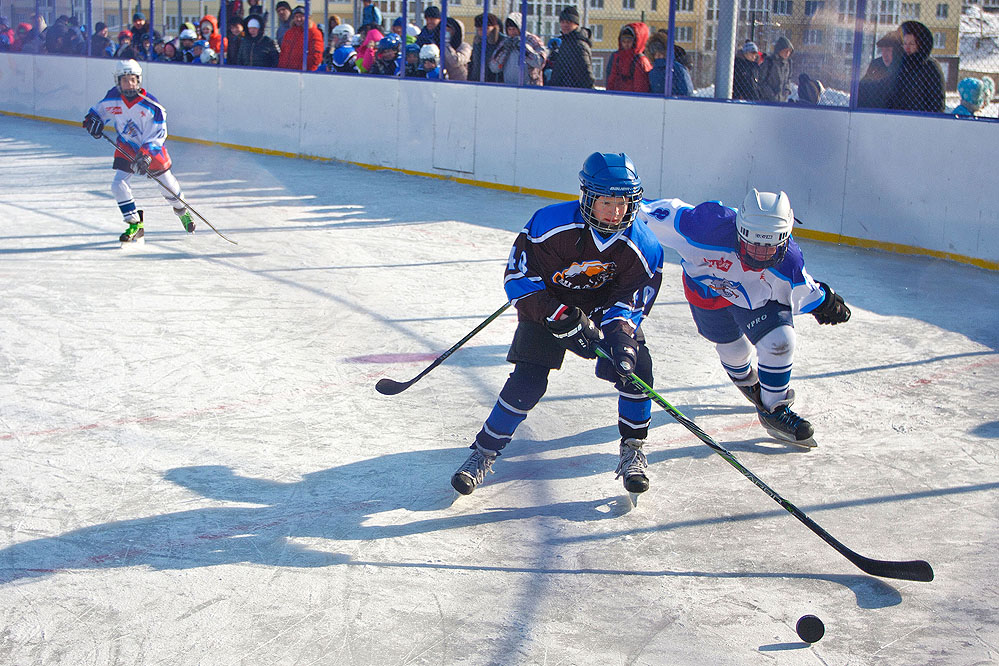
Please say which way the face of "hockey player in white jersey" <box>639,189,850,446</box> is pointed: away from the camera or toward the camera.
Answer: toward the camera

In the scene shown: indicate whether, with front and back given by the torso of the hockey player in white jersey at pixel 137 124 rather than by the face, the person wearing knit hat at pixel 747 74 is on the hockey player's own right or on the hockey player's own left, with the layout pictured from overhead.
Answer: on the hockey player's own left

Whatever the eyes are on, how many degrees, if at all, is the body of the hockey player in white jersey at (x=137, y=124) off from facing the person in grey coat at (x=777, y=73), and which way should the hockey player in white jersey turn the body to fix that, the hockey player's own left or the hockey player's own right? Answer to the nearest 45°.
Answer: approximately 90° to the hockey player's own left

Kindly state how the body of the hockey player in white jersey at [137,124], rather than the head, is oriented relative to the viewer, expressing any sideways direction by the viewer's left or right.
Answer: facing the viewer

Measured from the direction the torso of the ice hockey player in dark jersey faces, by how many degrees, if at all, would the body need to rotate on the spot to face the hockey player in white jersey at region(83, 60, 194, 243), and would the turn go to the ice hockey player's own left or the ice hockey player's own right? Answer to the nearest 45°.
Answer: approximately 135° to the ice hockey player's own right

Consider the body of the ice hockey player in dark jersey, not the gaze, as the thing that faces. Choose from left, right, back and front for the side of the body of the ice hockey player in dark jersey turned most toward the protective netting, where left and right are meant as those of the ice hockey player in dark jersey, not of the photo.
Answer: back

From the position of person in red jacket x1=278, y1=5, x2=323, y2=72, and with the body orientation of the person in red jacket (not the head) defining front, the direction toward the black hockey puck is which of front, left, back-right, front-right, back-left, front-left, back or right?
front

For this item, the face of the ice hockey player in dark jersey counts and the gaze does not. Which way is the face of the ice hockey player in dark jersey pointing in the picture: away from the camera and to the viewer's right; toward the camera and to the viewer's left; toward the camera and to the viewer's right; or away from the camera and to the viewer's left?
toward the camera and to the viewer's right

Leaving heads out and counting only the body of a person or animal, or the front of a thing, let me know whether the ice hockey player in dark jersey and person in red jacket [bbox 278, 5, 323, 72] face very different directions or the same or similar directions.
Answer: same or similar directions

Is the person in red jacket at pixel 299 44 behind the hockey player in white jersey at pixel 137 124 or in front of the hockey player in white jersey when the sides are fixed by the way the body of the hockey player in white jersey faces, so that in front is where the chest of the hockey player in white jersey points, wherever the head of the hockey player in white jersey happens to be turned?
behind

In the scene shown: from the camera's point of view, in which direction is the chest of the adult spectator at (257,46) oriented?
toward the camera

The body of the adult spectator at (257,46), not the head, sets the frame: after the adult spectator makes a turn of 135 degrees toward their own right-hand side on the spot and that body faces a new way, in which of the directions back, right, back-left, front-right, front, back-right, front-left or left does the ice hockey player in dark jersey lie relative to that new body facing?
back-left

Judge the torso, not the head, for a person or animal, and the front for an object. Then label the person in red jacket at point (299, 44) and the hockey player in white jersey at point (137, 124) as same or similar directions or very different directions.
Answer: same or similar directions
